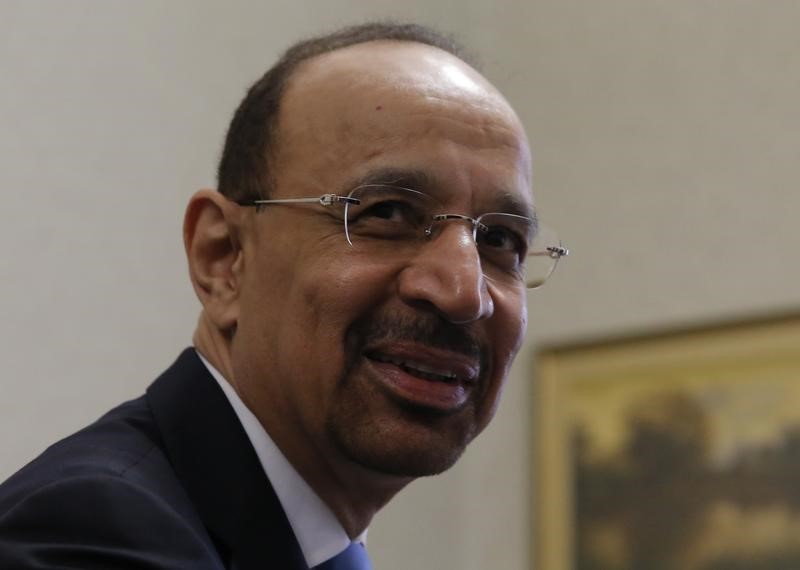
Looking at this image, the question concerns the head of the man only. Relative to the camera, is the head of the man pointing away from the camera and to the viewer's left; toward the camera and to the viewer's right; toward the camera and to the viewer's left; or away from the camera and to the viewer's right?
toward the camera and to the viewer's right

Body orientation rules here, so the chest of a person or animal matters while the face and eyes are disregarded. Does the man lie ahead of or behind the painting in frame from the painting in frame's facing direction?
ahead

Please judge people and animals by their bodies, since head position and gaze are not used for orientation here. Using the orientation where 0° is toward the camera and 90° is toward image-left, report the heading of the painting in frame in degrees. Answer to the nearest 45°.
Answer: approximately 45°

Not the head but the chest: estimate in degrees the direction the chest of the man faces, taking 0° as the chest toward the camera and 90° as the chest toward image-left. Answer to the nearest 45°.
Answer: approximately 315°

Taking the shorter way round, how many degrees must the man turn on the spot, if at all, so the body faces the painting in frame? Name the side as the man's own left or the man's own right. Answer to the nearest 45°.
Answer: approximately 90° to the man's own left

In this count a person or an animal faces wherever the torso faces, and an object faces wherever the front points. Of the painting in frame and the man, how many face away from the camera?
0
